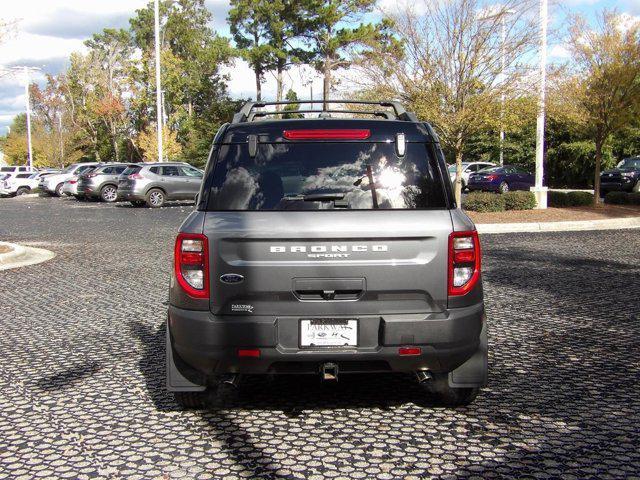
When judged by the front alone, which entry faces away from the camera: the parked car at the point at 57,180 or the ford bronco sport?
the ford bronco sport

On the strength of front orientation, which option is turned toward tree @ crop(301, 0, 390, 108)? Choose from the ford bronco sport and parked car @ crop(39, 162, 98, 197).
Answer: the ford bronco sport

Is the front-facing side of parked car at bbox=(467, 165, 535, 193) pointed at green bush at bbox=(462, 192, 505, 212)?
no

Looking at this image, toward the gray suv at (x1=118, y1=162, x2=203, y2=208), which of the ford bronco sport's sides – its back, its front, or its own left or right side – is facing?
front

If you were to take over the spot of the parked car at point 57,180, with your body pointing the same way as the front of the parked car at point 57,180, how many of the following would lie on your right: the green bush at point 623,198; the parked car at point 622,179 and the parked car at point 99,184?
0

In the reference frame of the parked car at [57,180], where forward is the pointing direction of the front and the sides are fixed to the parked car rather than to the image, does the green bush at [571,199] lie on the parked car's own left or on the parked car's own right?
on the parked car's own left

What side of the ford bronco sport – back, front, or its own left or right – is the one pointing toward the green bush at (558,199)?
front

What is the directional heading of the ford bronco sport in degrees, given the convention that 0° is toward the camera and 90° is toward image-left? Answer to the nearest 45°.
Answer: approximately 180°

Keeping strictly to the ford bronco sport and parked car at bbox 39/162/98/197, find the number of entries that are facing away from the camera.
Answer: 1

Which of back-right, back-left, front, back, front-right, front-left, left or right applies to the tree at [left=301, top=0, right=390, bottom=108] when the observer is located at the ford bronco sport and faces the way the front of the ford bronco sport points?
front

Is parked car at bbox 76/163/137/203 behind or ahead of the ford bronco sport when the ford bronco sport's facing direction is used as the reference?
ahead

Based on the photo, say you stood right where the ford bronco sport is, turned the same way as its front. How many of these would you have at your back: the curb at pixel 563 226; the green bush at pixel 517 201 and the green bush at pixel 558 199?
0

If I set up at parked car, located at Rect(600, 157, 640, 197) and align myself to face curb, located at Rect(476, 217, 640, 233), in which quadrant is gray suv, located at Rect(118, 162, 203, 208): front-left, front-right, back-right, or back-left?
front-right

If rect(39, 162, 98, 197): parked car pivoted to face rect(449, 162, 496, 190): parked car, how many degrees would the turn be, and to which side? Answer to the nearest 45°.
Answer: approximately 135° to its left

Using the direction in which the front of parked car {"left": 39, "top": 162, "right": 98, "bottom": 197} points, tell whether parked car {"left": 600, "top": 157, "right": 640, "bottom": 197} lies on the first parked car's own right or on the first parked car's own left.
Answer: on the first parked car's own left
